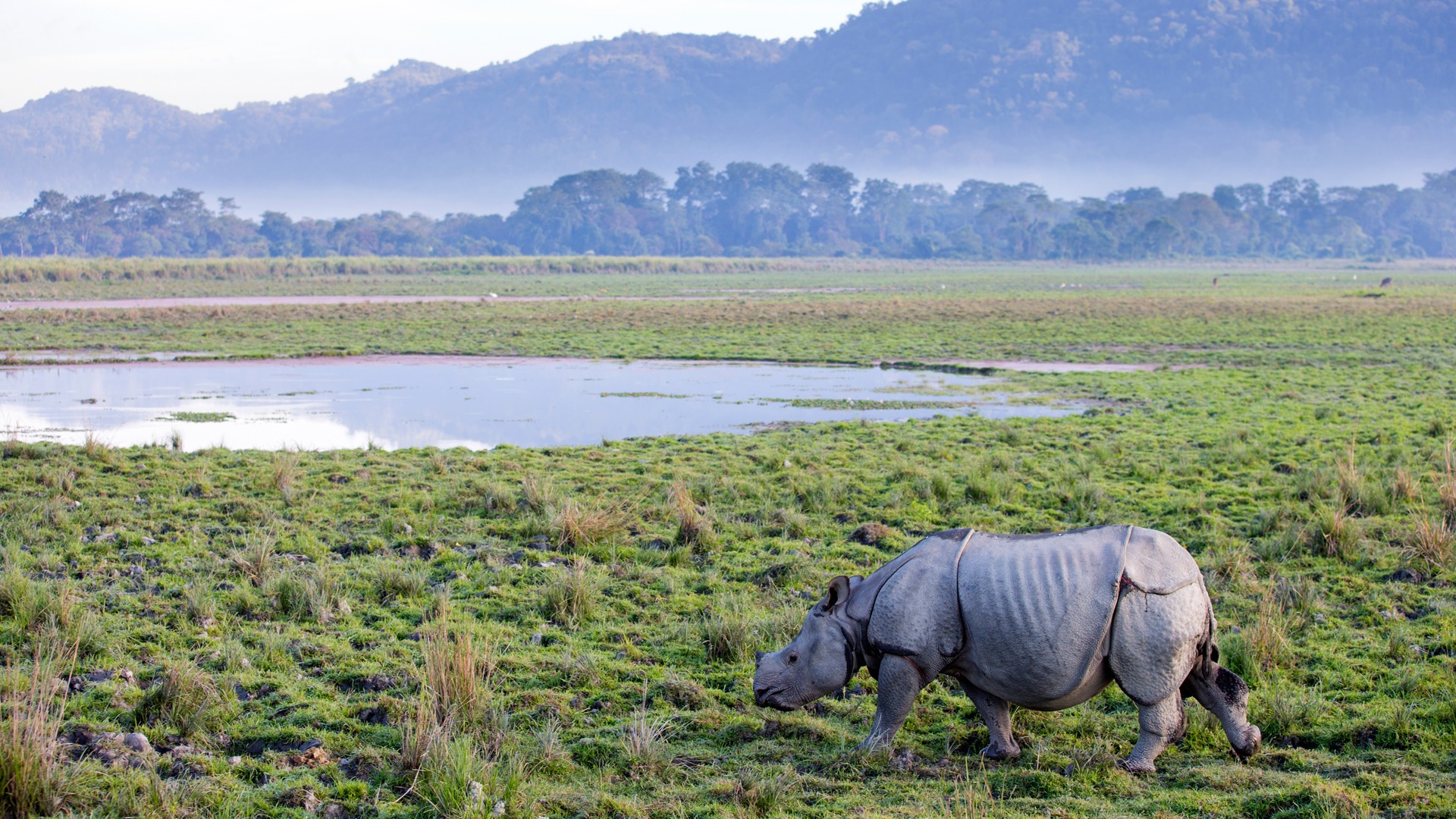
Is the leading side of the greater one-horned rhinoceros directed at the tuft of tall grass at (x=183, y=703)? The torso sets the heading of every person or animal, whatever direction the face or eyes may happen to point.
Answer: yes

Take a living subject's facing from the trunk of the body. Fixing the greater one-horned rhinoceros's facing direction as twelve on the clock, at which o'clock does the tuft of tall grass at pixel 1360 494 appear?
The tuft of tall grass is roughly at 4 o'clock from the greater one-horned rhinoceros.

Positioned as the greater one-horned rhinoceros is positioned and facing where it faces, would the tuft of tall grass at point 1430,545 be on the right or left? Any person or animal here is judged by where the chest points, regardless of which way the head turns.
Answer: on its right

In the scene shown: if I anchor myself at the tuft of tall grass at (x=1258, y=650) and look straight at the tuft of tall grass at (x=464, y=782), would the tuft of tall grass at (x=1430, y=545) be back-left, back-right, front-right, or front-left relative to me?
back-right

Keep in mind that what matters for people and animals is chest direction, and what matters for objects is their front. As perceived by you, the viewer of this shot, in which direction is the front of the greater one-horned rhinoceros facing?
facing to the left of the viewer

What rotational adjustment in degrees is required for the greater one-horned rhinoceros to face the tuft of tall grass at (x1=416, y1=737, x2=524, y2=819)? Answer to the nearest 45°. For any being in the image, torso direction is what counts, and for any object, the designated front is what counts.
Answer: approximately 45° to its left

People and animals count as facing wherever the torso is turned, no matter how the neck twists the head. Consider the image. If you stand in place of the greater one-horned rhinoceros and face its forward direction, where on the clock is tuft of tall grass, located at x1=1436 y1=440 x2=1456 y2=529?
The tuft of tall grass is roughly at 4 o'clock from the greater one-horned rhinoceros.

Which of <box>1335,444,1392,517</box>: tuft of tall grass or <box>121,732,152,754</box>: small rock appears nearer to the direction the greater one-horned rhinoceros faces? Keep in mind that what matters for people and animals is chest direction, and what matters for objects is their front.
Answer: the small rock

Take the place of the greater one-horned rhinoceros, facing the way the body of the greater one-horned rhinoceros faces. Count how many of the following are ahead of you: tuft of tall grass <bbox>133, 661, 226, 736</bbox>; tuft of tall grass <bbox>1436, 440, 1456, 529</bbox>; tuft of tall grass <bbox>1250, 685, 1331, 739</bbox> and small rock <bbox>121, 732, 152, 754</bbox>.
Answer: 2

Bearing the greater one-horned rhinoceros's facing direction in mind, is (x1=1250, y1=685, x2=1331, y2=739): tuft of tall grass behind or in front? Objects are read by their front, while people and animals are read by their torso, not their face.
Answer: behind

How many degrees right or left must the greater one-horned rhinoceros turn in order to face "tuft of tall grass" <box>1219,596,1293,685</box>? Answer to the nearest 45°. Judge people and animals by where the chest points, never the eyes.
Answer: approximately 135° to its right
